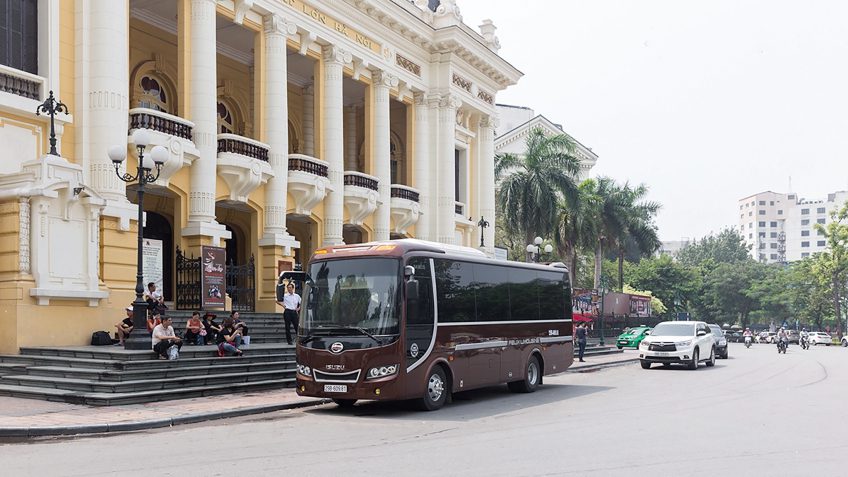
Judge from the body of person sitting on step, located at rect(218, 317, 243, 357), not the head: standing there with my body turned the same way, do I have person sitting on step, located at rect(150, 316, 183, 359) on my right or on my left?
on my right

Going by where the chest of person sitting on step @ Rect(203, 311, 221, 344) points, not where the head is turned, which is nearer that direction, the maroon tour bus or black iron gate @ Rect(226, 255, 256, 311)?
the maroon tour bus

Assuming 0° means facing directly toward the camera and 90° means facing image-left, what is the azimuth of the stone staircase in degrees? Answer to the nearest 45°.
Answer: approximately 315°

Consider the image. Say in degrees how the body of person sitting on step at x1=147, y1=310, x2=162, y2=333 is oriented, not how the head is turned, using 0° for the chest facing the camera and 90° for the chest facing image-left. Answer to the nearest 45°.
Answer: approximately 315°

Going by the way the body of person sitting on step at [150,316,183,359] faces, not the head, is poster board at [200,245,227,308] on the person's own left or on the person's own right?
on the person's own left

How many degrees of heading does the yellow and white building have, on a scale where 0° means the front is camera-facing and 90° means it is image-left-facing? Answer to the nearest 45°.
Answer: approximately 315°

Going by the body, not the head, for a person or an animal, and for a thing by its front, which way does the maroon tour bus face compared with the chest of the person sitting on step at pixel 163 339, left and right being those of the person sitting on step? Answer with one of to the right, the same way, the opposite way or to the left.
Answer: to the right

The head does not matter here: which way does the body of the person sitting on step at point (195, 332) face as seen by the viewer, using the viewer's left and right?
facing the viewer and to the right of the viewer

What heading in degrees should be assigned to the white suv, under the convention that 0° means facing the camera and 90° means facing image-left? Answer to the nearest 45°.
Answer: approximately 45°

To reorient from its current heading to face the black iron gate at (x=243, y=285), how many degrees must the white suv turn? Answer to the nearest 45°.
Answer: approximately 45° to its right

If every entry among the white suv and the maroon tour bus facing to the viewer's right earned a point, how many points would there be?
0
